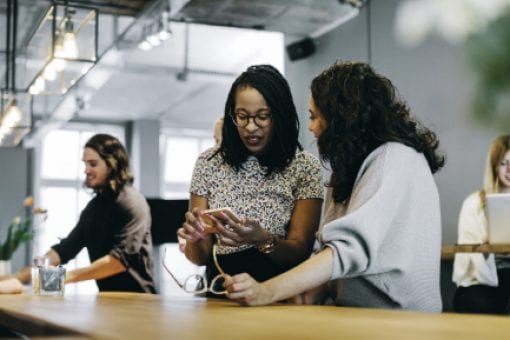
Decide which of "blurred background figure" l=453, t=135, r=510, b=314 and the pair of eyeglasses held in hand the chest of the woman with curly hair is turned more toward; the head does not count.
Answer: the pair of eyeglasses held in hand

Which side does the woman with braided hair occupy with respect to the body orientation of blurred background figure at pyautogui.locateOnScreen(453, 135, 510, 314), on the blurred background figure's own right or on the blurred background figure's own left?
on the blurred background figure's own right

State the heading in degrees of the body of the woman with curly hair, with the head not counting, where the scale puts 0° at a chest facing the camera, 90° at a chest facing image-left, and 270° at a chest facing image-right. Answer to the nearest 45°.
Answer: approximately 90°

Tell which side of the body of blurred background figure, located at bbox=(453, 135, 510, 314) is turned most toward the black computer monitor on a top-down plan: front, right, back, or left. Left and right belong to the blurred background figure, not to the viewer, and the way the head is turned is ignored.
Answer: right

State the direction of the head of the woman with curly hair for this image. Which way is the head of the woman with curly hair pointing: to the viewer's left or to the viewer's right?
to the viewer's left

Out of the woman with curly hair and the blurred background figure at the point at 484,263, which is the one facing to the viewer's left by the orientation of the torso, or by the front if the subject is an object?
the woman with curly hair

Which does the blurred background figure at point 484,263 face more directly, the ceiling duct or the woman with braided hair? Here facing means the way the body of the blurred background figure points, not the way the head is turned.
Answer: the woman with braided hair

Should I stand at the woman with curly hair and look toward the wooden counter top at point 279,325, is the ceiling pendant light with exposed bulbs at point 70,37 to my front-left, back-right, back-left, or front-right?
back-right

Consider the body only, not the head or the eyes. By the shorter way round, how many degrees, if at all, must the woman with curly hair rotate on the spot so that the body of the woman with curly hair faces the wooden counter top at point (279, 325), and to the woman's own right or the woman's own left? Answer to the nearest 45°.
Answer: approximately 90° to the woman's own left
